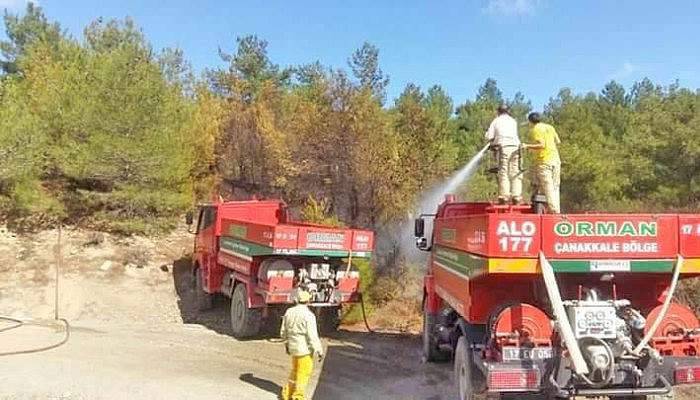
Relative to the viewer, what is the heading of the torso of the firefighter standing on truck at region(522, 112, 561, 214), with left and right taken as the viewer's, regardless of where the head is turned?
facing away from the viewer and to the left of the viewer

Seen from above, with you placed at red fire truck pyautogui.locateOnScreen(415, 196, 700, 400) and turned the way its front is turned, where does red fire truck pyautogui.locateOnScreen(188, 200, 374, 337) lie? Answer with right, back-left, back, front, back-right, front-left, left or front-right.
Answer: front-left

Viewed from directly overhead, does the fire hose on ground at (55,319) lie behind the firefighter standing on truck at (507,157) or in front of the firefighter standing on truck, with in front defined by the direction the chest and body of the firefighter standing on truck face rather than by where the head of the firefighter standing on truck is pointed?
in front

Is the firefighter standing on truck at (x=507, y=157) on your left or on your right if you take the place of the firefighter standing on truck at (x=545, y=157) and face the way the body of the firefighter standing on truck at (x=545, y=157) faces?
on your left

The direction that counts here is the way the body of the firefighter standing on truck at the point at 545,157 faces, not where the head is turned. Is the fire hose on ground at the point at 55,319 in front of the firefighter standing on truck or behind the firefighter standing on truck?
in front

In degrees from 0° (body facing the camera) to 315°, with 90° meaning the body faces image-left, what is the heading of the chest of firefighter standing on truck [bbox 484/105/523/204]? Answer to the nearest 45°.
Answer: approximately 135°

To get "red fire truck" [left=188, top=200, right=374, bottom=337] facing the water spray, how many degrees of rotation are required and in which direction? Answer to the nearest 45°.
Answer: approximately 90° to its right

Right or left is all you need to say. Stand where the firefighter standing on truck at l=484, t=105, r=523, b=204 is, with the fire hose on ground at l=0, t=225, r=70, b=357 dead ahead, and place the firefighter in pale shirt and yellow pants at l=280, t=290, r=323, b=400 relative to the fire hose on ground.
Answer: left

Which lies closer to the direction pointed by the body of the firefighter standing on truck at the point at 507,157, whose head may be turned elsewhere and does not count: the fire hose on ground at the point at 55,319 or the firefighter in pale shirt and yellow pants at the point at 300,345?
the fire hose on ground

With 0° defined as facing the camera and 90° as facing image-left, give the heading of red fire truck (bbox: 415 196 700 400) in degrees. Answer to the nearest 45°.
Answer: approximately 180°

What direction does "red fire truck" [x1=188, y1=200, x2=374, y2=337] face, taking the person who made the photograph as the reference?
facing away from the viewer and to the left of the viewer
